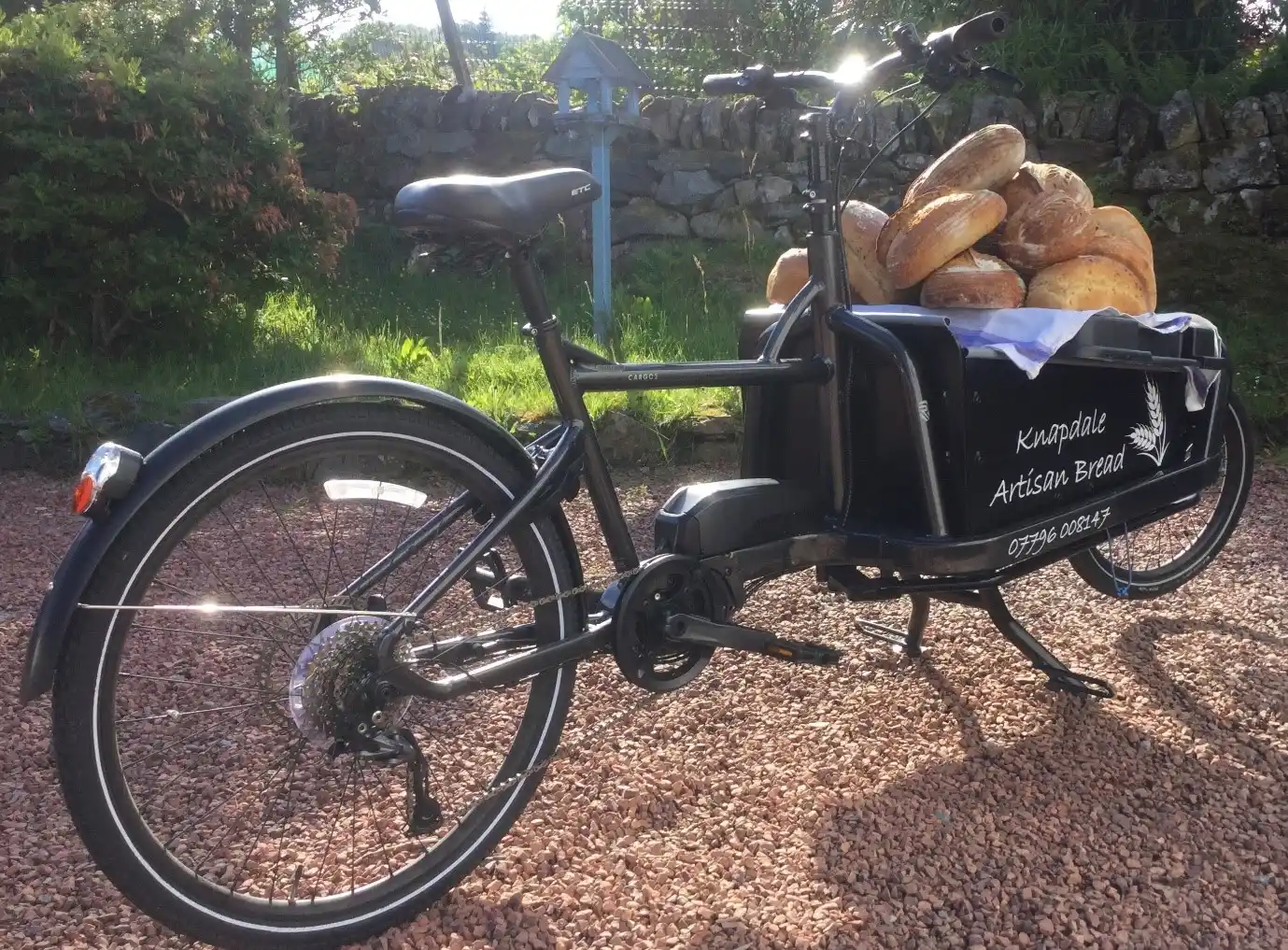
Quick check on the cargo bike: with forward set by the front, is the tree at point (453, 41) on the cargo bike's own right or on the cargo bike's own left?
on the cargo bike's own left

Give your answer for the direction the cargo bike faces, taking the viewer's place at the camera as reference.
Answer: facing away from the viewer and to the right of the viewer

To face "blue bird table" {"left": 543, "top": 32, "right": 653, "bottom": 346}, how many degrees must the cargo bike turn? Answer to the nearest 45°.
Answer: approximately 45° to its left
